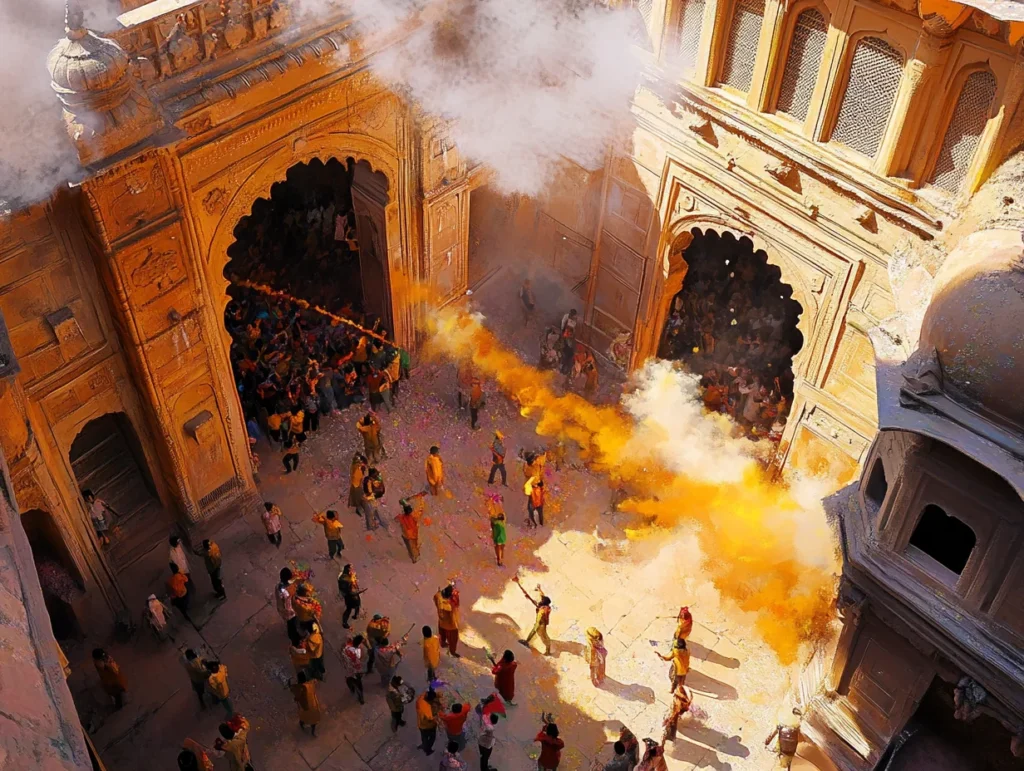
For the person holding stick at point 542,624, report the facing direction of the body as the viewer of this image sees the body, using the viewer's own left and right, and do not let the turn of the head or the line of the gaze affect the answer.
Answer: facing away from the viewer and to the left of the viewer

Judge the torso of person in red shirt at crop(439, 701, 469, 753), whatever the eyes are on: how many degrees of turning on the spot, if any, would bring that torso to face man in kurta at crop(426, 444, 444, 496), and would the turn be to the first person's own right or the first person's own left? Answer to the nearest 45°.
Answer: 0° — they already face them

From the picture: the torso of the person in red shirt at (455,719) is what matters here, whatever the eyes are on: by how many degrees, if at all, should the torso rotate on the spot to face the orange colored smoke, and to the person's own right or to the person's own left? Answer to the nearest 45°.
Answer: approximately 45° to the person's own right

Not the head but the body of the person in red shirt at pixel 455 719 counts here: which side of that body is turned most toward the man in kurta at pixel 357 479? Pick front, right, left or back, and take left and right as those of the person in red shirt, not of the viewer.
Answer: front

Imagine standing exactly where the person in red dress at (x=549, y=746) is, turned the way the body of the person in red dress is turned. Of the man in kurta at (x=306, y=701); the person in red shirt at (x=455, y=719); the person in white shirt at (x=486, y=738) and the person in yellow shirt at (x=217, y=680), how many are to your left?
4

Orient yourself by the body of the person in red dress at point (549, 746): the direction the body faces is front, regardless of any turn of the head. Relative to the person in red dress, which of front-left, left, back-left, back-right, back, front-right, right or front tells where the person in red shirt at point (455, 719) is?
left

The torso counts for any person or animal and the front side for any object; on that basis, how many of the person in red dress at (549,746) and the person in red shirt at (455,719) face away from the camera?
2

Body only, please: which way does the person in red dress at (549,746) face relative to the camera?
away from the camera

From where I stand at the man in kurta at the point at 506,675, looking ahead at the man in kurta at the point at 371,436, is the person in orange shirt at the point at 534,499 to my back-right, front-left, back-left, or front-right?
front-right

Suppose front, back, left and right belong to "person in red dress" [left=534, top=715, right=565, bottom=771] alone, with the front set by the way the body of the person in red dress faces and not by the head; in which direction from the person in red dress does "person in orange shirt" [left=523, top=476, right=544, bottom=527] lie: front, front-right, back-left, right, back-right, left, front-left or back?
front

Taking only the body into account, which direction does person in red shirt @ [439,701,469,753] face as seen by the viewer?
away from the camera

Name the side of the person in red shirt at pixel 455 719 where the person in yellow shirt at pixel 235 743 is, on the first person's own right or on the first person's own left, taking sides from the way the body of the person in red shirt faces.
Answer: on the first person's own left

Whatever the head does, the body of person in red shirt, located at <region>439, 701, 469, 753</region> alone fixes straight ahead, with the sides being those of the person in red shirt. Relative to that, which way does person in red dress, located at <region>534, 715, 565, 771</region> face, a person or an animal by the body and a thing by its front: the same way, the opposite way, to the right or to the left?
the same way

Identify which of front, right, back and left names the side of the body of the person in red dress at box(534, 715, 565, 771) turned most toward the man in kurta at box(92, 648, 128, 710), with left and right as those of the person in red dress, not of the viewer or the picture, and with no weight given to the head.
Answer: left

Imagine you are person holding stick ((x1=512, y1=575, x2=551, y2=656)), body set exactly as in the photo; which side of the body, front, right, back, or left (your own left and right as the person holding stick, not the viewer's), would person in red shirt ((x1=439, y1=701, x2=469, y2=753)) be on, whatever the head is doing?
left

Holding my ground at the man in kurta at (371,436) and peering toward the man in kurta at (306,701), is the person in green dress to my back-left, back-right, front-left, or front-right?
front-left

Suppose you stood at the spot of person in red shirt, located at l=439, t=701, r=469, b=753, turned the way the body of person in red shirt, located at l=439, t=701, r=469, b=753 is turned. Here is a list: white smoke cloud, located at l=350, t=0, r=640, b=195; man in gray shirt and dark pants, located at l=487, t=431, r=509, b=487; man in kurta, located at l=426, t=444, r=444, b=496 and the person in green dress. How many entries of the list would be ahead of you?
4
